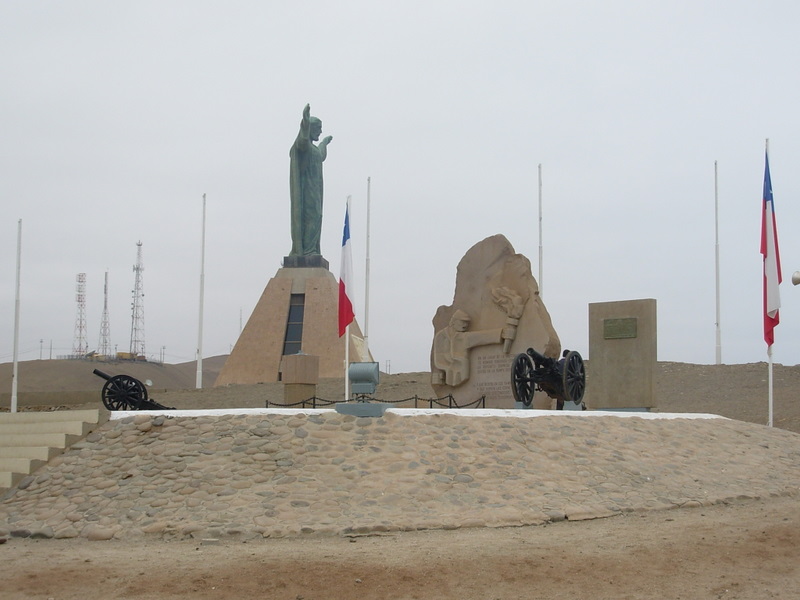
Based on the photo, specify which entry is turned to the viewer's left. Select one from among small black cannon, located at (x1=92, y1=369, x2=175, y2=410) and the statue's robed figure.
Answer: the small black cannon

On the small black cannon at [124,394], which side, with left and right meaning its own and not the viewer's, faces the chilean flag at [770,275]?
back

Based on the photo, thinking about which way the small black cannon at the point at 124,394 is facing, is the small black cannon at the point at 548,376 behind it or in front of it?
behind

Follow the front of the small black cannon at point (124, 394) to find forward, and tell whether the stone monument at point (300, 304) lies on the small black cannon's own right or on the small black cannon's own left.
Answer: on the small black cannon's own right

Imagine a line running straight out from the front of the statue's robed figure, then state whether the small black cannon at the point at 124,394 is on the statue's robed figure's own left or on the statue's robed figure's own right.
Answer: on the statue's robed figure's own right

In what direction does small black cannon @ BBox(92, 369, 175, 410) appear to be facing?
to the viewer's left

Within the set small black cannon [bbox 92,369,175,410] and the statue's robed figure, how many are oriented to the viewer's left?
1

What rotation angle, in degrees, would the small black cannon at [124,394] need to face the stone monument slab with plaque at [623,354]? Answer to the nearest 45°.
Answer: approximately 180°
